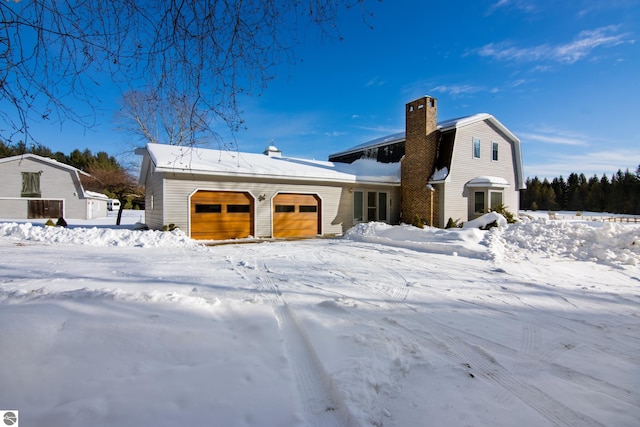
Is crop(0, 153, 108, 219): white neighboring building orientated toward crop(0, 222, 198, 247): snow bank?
yes

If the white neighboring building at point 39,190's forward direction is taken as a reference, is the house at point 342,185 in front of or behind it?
in front

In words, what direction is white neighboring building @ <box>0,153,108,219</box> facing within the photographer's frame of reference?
facing the viewer

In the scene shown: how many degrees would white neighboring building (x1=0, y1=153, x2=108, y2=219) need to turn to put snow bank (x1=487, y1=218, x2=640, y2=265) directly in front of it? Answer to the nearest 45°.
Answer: approximately 45° to its left
